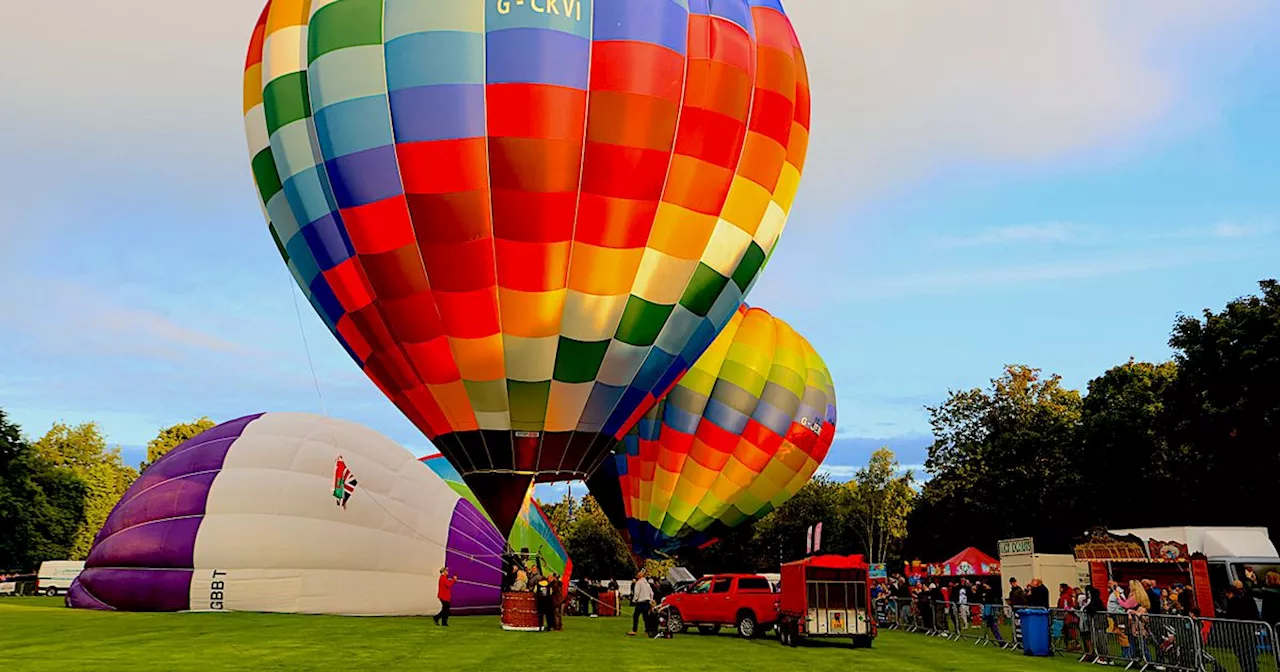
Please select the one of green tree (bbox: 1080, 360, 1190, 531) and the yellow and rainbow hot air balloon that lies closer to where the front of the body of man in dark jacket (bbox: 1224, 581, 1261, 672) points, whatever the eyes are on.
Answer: the yellow and rainbow hot air balloon

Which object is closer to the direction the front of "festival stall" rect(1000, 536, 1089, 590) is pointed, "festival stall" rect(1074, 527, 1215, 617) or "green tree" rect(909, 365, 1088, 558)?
the festival stall

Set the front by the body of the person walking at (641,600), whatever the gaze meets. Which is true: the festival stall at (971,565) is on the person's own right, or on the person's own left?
on the person's own right

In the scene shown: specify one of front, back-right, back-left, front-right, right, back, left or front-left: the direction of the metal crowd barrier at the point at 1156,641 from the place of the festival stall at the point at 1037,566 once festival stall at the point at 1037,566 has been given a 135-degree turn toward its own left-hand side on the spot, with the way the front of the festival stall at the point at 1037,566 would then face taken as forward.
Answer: right

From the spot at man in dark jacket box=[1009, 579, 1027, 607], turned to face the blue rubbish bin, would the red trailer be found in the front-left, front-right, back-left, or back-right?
front-right

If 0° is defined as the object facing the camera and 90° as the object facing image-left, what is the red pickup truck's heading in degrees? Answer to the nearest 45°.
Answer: approximately 135°

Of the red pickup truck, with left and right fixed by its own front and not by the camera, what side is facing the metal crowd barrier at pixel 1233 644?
back

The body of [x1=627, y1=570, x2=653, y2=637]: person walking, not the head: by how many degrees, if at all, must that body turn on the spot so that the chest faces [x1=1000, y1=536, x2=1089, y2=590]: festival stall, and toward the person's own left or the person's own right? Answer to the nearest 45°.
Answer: approximately 90° to the person's own right

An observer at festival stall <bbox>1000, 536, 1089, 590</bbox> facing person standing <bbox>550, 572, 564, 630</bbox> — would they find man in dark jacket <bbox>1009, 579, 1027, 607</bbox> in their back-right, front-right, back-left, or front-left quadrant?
front-left

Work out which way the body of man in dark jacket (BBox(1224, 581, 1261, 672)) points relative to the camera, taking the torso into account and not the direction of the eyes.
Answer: to the viewer's left

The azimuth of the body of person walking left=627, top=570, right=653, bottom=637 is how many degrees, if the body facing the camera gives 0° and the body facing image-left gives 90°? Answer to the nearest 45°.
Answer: approximately 135°

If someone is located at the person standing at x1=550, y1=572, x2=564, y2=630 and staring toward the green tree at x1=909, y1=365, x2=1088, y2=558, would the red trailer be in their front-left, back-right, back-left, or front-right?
front-right
